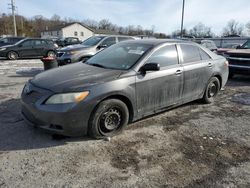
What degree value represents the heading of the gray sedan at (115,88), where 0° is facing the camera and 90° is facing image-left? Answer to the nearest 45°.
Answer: approximately 45°

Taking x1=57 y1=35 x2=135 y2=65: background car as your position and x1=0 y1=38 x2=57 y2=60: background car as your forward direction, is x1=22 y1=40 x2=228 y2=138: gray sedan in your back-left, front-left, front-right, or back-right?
back-left

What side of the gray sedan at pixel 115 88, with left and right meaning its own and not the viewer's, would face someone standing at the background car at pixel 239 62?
back

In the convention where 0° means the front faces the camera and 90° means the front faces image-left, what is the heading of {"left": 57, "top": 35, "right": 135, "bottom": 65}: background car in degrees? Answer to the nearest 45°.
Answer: approximately 45°

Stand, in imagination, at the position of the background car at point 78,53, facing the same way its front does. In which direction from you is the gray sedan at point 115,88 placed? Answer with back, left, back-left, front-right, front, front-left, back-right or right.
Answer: front-left

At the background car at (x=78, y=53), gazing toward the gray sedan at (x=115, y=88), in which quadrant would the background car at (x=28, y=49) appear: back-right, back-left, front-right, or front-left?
back-right

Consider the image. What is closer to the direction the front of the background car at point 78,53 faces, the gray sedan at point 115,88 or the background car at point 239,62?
the gray sedan

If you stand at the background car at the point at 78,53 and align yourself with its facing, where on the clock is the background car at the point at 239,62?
the background car at the point at 239,62 is roughly at 8 o'clock from the background car at the point at 78,53.

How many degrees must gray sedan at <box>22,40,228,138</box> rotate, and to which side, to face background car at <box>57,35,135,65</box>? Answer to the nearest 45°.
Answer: approximately 135° to its right
